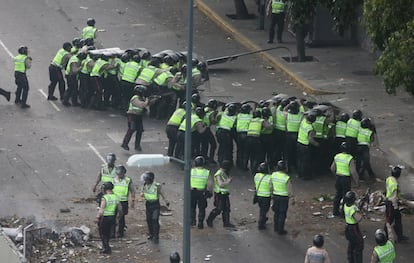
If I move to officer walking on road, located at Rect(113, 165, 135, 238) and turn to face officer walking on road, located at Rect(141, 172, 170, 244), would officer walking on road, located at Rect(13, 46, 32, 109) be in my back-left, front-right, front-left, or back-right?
back-left

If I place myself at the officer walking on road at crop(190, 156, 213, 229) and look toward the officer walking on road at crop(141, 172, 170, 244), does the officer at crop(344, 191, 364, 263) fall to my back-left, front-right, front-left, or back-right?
back-left

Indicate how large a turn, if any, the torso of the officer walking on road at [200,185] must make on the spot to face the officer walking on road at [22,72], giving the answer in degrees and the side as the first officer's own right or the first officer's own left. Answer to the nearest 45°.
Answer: approximately 45° to the first officer's own left

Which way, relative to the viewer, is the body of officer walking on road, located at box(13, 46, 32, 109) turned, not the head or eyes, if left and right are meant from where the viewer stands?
facing away from the viewer and to the right of the viewer

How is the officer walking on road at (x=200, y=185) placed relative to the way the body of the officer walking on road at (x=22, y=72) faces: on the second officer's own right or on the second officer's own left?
on the second officer's own right

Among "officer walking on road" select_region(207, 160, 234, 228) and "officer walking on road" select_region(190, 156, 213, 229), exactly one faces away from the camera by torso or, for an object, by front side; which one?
"officer walking on road" select_region(190, 156, 213, 229)

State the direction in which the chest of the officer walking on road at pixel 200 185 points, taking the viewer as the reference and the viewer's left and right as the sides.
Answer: facing away from the viewer
